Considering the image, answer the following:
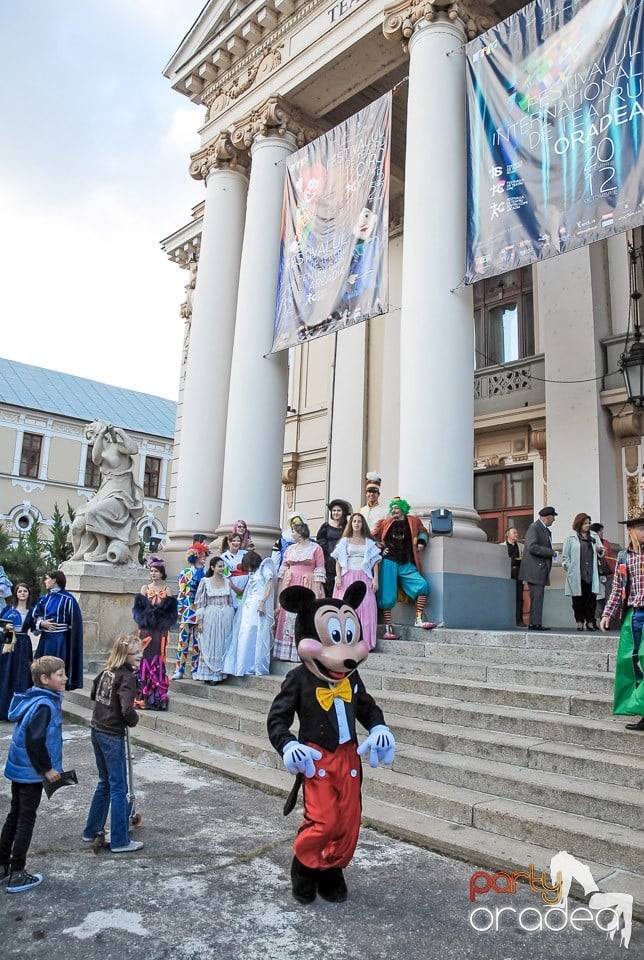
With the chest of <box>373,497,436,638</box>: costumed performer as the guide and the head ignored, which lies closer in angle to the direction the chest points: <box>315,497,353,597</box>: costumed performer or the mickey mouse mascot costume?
the mickey mouse mascot costume

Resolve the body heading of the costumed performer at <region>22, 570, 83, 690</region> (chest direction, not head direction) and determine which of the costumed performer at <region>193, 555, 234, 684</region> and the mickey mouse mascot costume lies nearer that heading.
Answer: the mickey mouse mascot costume

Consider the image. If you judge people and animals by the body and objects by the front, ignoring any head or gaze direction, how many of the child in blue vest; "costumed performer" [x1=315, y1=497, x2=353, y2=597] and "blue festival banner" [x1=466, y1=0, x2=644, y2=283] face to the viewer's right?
1

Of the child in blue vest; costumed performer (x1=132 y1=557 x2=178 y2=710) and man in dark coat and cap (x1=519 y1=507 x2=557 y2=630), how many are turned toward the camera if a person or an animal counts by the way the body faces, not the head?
1

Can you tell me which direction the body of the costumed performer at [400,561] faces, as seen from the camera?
toward the camera

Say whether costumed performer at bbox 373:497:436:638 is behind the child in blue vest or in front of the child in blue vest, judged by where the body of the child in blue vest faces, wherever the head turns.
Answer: in front

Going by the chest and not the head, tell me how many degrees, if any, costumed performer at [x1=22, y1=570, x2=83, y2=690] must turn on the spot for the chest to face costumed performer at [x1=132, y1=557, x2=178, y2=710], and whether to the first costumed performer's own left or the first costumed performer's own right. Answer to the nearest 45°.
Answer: approximately 135° to the first costumed performer's own left

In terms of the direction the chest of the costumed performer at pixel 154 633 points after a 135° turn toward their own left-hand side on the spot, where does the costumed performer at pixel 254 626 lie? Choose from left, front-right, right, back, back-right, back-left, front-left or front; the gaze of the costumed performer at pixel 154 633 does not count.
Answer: front-right

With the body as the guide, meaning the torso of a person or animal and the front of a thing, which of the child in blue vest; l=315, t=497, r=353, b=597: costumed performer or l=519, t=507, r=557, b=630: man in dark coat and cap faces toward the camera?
the costumed performer

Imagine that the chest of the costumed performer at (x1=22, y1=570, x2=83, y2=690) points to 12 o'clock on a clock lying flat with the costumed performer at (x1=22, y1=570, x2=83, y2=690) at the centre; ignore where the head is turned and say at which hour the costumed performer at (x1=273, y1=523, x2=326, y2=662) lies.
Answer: the costumed performer at (x1=273, y1=523, x2=326, y2=662) is roughly at 8 o'clock from the costumed performer at (x1=22, y1=570, x2=83, y2=690).

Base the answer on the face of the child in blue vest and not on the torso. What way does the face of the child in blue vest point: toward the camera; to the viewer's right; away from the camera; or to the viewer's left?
to the viewer's right

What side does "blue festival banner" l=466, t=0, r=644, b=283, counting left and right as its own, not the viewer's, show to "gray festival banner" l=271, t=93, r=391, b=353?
right

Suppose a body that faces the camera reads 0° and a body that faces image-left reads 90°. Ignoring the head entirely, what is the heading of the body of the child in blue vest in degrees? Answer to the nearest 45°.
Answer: approximately 270°

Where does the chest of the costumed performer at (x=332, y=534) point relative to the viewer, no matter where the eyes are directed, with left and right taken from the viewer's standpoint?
facing the viewer
